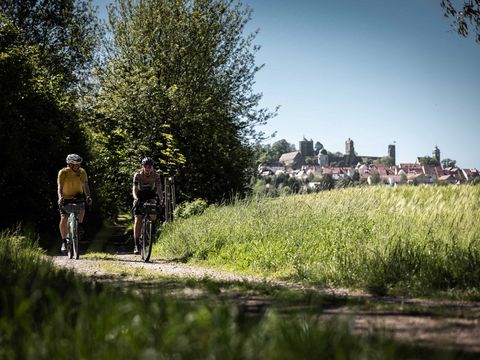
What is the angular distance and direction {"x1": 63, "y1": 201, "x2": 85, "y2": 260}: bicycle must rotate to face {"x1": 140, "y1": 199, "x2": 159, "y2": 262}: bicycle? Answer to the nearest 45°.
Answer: approximately 90° to its left

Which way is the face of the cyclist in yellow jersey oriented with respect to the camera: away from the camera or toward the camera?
toward the camera

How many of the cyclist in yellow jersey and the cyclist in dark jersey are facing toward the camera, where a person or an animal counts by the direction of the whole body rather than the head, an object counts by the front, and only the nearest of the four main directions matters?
2

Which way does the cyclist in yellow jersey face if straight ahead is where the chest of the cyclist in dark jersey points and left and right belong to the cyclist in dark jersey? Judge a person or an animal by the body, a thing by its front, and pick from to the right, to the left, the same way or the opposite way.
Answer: the same way

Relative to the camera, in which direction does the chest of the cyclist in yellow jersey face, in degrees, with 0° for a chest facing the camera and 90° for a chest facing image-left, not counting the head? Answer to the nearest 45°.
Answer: approximately 0°

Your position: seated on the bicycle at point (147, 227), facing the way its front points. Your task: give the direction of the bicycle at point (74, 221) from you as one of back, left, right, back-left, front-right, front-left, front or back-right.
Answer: right

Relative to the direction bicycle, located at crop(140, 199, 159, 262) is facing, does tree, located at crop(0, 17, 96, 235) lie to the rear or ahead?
to the rear

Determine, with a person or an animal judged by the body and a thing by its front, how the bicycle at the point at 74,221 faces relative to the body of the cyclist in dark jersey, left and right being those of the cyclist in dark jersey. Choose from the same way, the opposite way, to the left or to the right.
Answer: the same way

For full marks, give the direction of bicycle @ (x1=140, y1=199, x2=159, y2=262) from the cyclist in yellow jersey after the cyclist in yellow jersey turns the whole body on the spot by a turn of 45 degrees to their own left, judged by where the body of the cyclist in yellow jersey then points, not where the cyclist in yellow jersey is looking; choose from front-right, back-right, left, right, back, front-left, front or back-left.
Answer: front-left

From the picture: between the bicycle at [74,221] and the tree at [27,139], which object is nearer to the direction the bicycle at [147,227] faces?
the bicycle

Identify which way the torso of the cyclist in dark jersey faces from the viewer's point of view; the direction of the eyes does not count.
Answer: toward the camera

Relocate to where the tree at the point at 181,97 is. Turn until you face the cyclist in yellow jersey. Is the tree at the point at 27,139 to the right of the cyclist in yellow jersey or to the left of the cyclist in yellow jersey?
right

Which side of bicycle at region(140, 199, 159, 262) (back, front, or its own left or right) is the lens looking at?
front

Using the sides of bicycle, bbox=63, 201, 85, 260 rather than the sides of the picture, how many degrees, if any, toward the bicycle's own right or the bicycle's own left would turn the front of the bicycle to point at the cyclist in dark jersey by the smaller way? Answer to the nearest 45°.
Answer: approximately 90° to the bicycle's own left
